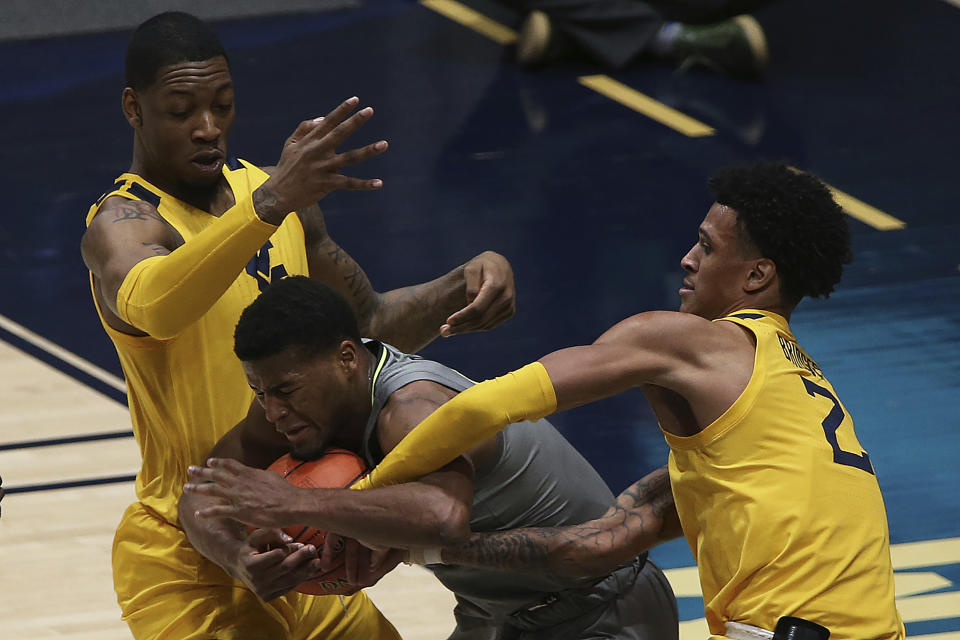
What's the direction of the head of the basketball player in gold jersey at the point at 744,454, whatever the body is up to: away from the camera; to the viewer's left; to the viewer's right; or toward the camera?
to the viewer's left

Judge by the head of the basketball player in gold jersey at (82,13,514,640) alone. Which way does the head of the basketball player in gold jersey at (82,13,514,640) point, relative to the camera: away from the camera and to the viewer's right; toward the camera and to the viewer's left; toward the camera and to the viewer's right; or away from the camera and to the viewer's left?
toward the camera and to the viewer's right

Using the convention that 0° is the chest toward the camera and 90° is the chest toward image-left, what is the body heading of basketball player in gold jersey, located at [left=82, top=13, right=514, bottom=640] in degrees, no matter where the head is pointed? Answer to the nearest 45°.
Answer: approximately 315°

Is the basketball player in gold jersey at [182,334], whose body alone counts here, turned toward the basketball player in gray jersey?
yes
